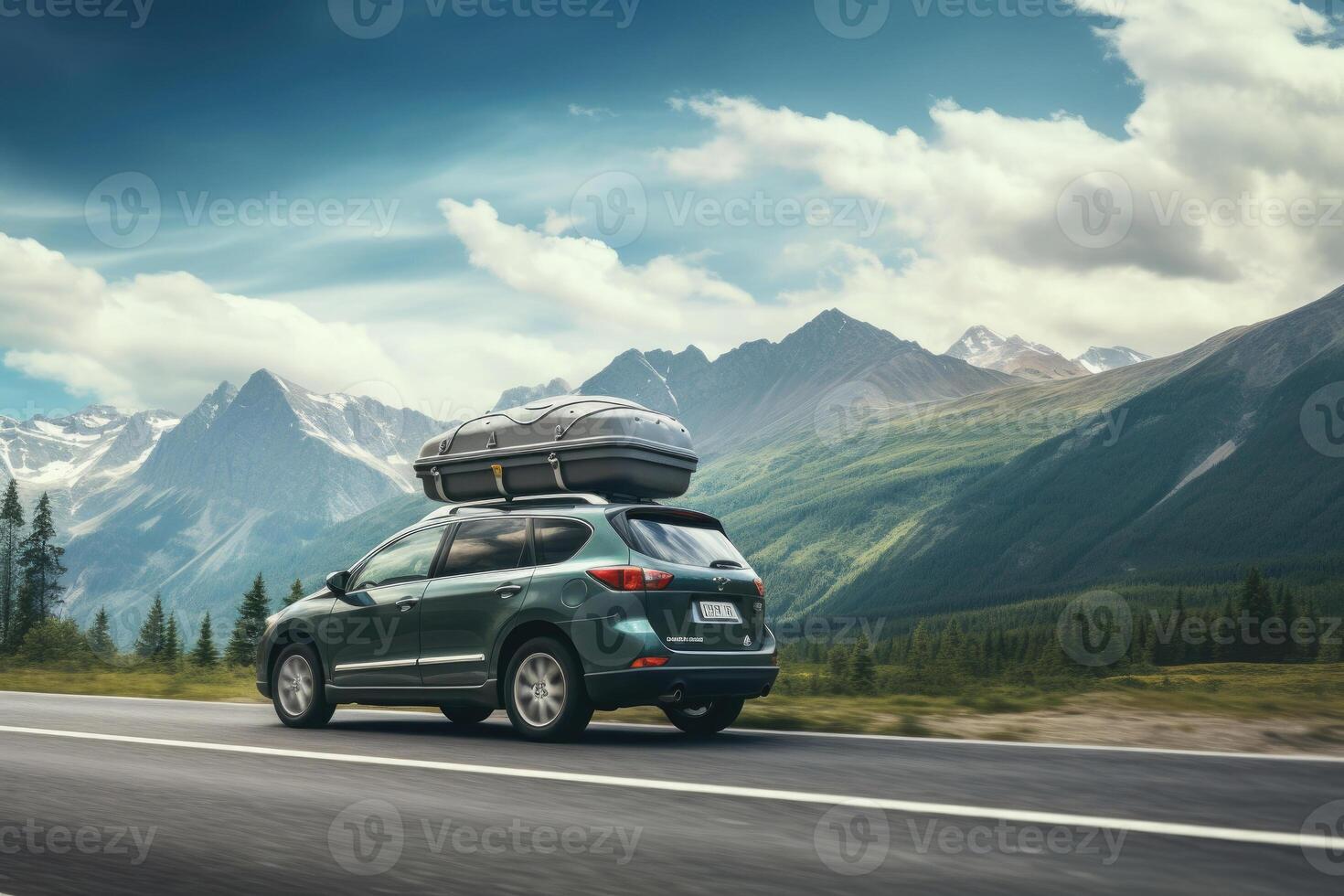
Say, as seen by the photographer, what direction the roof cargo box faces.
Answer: facing away from the viewer and to the left of the viewer

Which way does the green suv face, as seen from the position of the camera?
facing away from the viewer and to the left of the viewer
